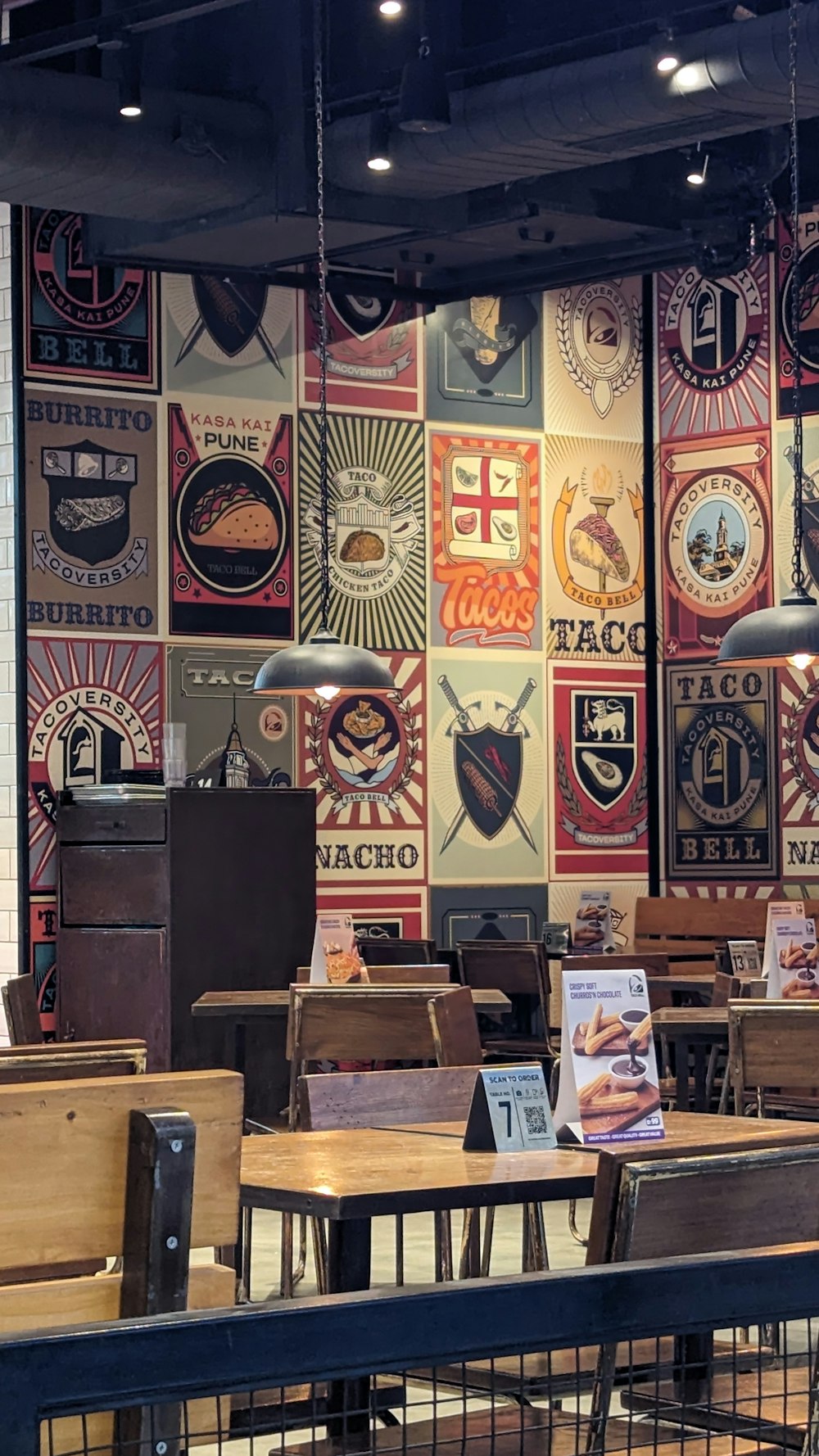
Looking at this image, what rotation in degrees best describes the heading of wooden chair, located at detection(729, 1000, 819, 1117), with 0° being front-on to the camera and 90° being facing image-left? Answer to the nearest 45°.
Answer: approximately 180°

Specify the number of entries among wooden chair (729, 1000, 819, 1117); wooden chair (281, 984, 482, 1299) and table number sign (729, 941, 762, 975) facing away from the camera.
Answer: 2

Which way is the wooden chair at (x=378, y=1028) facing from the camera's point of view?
away from the camera

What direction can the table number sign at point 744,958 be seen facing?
toward the camera

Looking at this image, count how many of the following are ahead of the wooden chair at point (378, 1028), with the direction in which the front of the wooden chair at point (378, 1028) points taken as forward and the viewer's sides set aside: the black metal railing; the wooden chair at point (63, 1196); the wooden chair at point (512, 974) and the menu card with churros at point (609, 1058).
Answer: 1

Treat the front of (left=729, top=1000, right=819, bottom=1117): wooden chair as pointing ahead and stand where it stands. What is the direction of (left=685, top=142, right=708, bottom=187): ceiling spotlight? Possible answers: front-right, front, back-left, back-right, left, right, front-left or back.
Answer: front

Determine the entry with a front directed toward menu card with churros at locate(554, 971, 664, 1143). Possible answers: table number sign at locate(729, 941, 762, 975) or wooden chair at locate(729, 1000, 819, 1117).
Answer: the table number sign

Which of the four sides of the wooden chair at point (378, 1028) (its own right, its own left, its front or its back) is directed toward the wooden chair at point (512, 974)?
front

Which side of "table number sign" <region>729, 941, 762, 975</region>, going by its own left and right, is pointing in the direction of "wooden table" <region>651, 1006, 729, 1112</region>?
front

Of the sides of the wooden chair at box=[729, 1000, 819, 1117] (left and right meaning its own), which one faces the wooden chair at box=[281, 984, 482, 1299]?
left

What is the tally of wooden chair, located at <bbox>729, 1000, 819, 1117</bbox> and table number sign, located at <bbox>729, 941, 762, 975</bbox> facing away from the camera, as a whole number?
1
